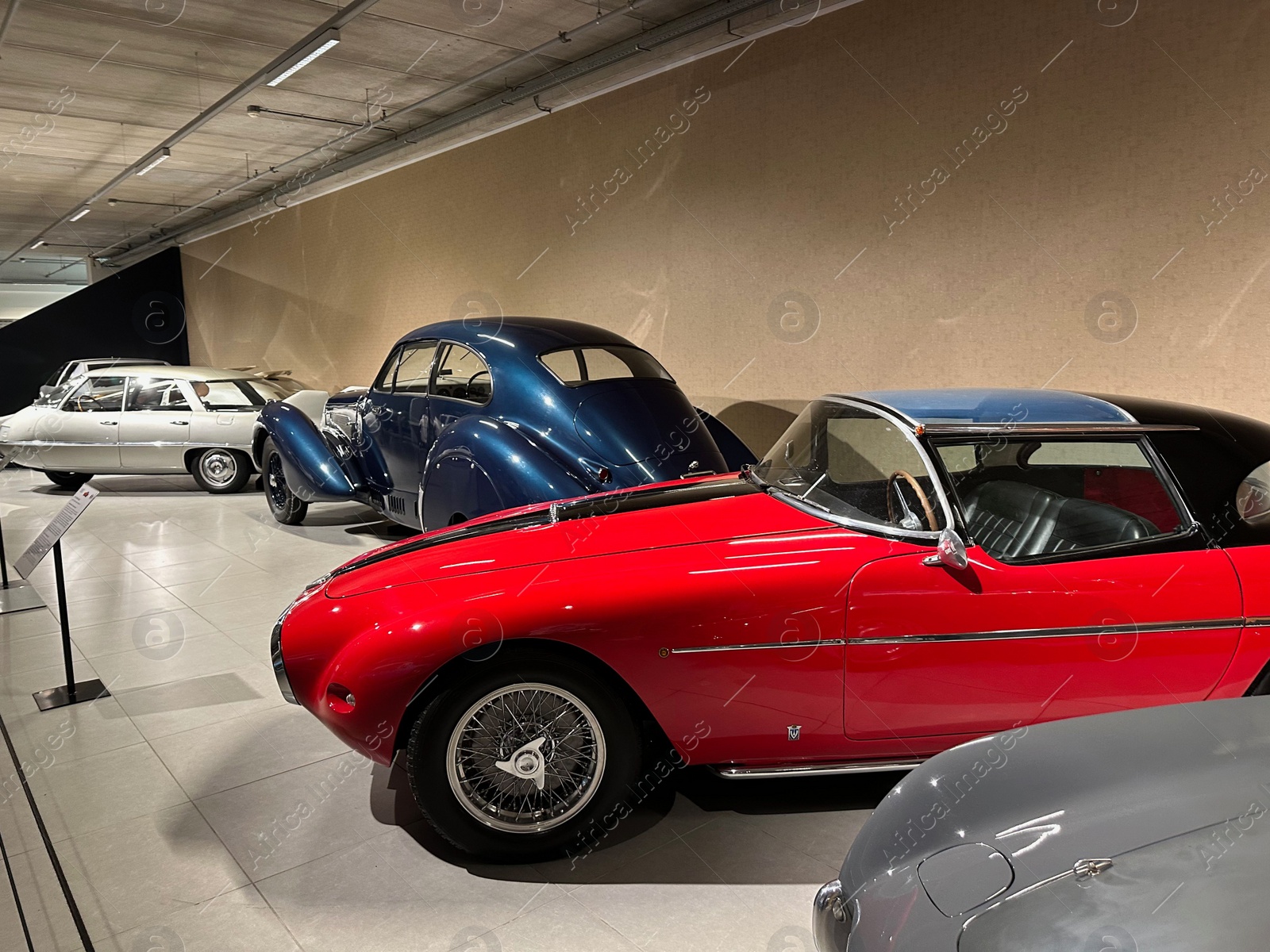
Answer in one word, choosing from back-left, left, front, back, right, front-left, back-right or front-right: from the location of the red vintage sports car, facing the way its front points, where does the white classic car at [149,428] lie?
front-right

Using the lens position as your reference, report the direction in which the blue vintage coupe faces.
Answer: facing away from the viewer and to the left of the viewer

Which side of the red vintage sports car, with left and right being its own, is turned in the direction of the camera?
left

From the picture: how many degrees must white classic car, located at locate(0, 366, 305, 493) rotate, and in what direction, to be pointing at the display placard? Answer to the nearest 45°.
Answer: approximately 90° to its left

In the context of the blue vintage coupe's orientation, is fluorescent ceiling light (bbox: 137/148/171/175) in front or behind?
in front

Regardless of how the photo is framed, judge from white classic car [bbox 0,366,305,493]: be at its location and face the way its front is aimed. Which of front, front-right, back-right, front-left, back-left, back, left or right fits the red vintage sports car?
left

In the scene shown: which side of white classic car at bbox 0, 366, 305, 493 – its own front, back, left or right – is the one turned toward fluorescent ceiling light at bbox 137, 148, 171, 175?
right

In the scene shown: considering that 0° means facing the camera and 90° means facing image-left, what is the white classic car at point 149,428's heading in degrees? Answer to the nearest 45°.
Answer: approximately 90°

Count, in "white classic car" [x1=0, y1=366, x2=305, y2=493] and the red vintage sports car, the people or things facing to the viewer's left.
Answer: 2
